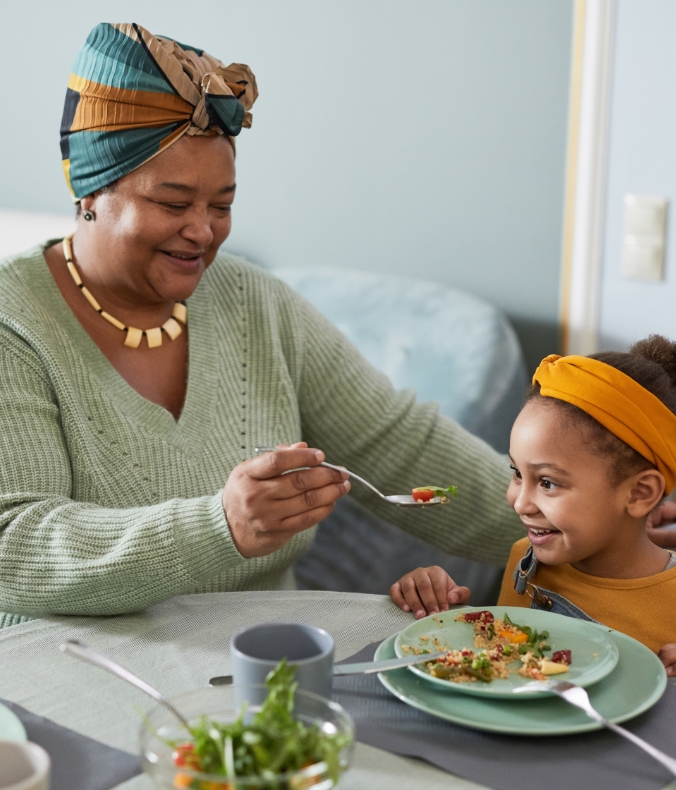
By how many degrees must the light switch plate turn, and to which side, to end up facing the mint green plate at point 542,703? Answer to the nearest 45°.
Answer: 0° — it already faces it

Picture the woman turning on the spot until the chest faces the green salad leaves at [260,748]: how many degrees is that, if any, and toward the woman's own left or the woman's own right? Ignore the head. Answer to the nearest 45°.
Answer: approximately 45° to the woman's own right

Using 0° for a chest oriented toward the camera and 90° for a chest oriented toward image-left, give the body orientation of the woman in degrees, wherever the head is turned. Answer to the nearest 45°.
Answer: approximately 315°

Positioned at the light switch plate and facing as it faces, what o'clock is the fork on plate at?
The fork on plate is roughly at 12 o'clock from the light switch plate.

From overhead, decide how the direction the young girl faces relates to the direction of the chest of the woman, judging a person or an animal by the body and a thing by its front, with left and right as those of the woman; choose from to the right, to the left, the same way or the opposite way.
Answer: to the right

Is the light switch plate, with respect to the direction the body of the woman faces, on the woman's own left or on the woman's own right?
on the woman's own left
